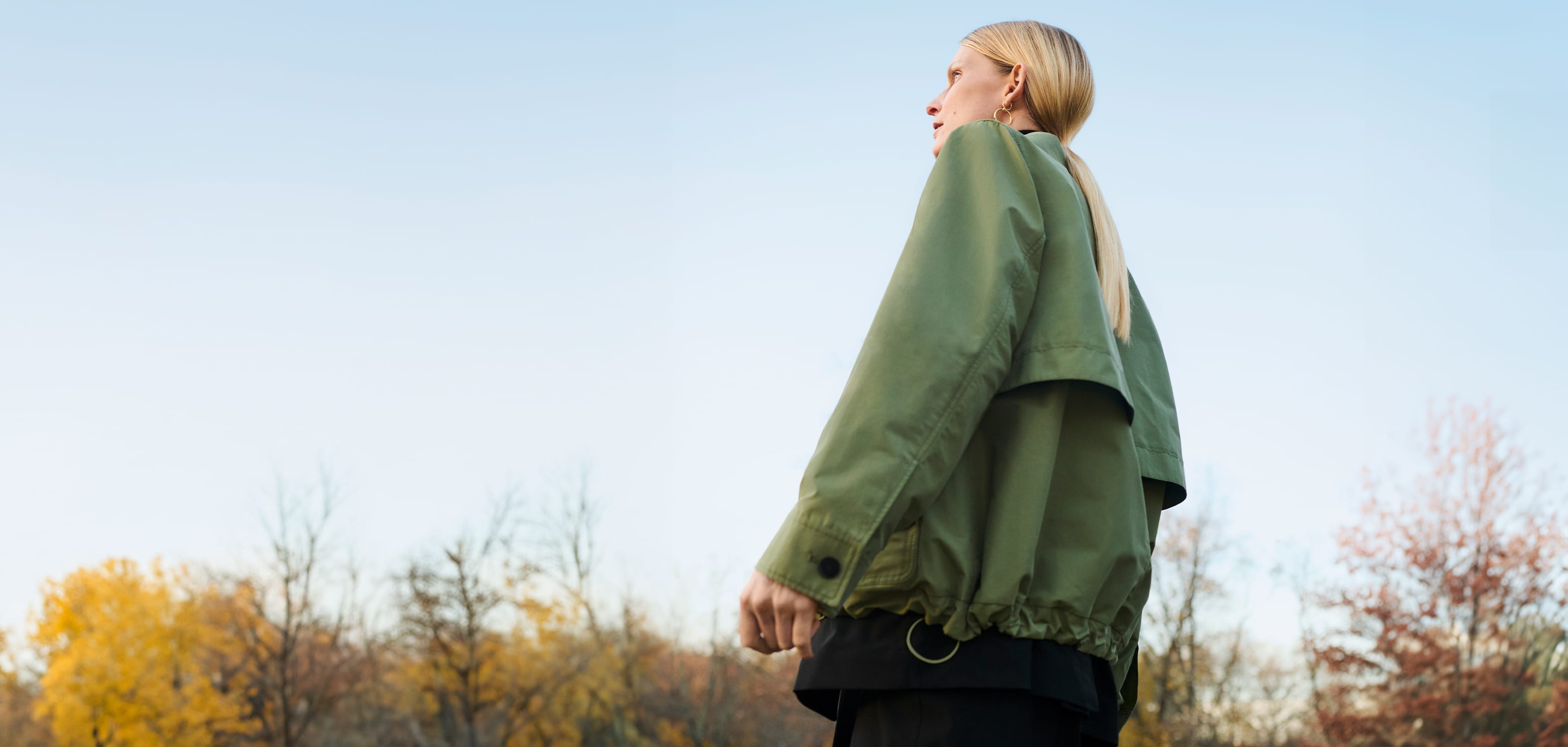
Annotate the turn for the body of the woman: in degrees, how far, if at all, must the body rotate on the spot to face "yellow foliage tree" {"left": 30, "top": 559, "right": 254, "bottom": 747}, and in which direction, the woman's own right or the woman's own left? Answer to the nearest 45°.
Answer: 0° — they already face it

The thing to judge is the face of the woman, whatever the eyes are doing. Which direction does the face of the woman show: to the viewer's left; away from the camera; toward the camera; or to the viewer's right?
to the viewer's left

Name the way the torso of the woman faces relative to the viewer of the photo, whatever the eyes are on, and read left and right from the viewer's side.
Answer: facing away from the viewer and to the left of the viewer
